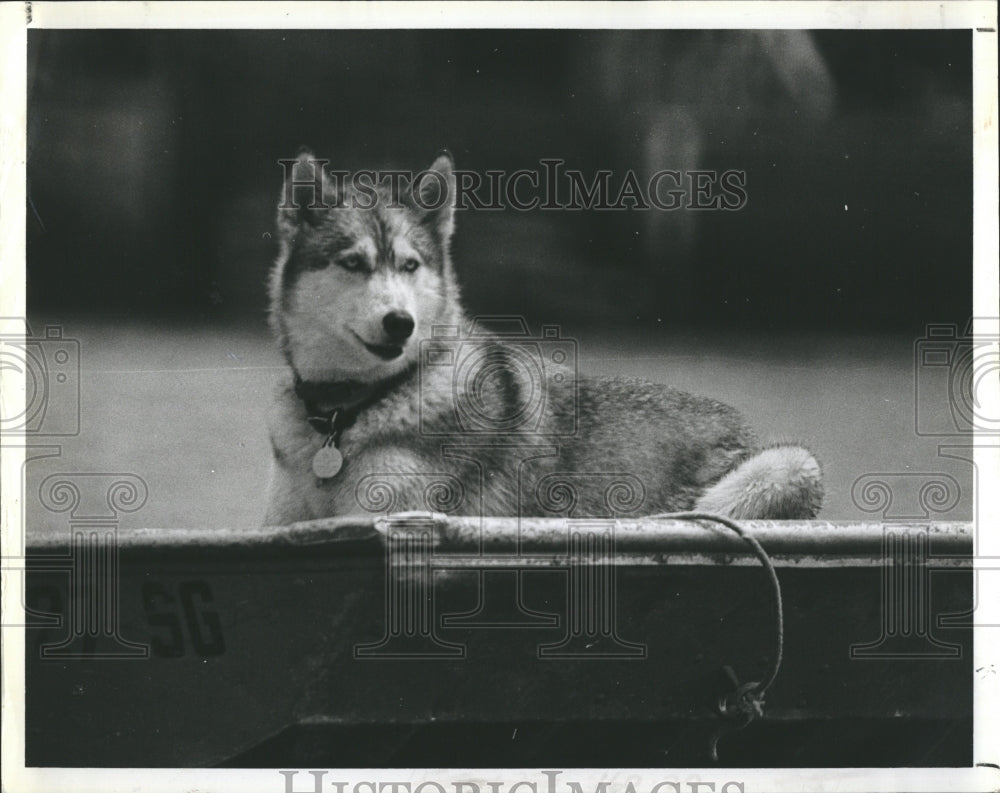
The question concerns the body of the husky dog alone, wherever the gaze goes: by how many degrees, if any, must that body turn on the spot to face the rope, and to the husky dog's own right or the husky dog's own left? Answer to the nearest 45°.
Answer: approximately 135° to the husky dog's own left

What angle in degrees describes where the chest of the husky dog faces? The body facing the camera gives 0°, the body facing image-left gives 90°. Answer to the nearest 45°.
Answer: approximately 45°
